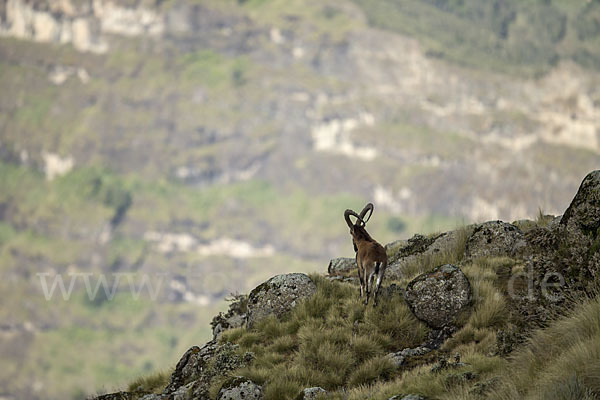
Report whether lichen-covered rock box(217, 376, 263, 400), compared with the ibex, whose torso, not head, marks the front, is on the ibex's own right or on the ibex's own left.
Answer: on the ibex's own left

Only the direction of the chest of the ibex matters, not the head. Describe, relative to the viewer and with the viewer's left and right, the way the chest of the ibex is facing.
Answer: facing away from the viewer and to the left of the viewer

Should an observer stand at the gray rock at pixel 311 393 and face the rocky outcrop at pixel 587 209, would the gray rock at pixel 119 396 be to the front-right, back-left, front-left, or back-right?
back-left

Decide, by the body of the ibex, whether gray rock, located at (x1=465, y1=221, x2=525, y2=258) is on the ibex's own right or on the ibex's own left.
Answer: on the ibex's own right

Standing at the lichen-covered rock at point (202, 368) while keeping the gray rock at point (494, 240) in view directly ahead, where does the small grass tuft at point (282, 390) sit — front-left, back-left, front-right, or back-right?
front-right

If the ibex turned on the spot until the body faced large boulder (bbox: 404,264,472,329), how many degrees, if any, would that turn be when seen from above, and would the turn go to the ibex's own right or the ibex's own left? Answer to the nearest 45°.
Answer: approximately 135° to the ibex's own right

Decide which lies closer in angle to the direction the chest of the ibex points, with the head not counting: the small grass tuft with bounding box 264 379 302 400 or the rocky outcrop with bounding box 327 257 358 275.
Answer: the rocky outcrop
